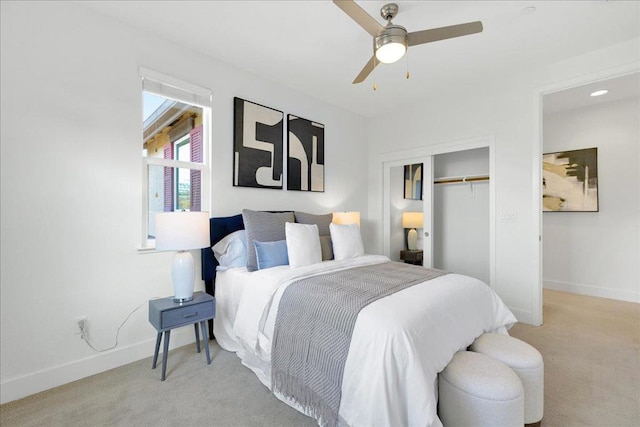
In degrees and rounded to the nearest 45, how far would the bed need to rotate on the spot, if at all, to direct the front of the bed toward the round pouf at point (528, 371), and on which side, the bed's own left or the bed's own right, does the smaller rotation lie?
approximately 45° to the bed's own left

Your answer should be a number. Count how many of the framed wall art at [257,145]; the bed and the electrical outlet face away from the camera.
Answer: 0

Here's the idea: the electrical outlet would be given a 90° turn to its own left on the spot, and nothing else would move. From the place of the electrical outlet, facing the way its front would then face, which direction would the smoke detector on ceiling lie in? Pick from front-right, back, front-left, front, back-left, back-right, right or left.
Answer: front-right

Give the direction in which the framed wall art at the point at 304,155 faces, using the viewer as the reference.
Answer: facing the viewer and to the right of the viewer

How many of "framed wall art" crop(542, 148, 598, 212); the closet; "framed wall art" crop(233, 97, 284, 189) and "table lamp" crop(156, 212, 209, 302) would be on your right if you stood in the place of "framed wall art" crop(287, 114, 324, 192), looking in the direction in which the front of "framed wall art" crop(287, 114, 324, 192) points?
2

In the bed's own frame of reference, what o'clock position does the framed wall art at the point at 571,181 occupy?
The framed wall art is roughly at 9 o'clock from the bed.

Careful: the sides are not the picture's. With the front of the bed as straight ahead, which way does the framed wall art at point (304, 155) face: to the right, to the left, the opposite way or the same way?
the same way

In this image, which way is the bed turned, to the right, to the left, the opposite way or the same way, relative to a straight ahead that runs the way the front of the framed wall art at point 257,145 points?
the same way

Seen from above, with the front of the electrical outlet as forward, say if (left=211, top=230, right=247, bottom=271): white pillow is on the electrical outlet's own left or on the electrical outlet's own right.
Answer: on the electrical outlet's own left

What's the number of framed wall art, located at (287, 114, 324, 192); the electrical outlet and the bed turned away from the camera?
0

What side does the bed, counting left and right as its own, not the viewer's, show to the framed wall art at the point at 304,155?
back

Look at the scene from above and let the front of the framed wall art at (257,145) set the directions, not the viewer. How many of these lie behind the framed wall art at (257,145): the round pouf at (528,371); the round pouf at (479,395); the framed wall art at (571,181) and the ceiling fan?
0

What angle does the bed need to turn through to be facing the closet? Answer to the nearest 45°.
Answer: approximately 90° to its left

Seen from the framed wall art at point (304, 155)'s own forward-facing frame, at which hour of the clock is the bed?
The bed is roughly at 1 o'clock from the framed wall art.

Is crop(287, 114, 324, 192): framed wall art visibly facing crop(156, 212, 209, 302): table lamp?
no
